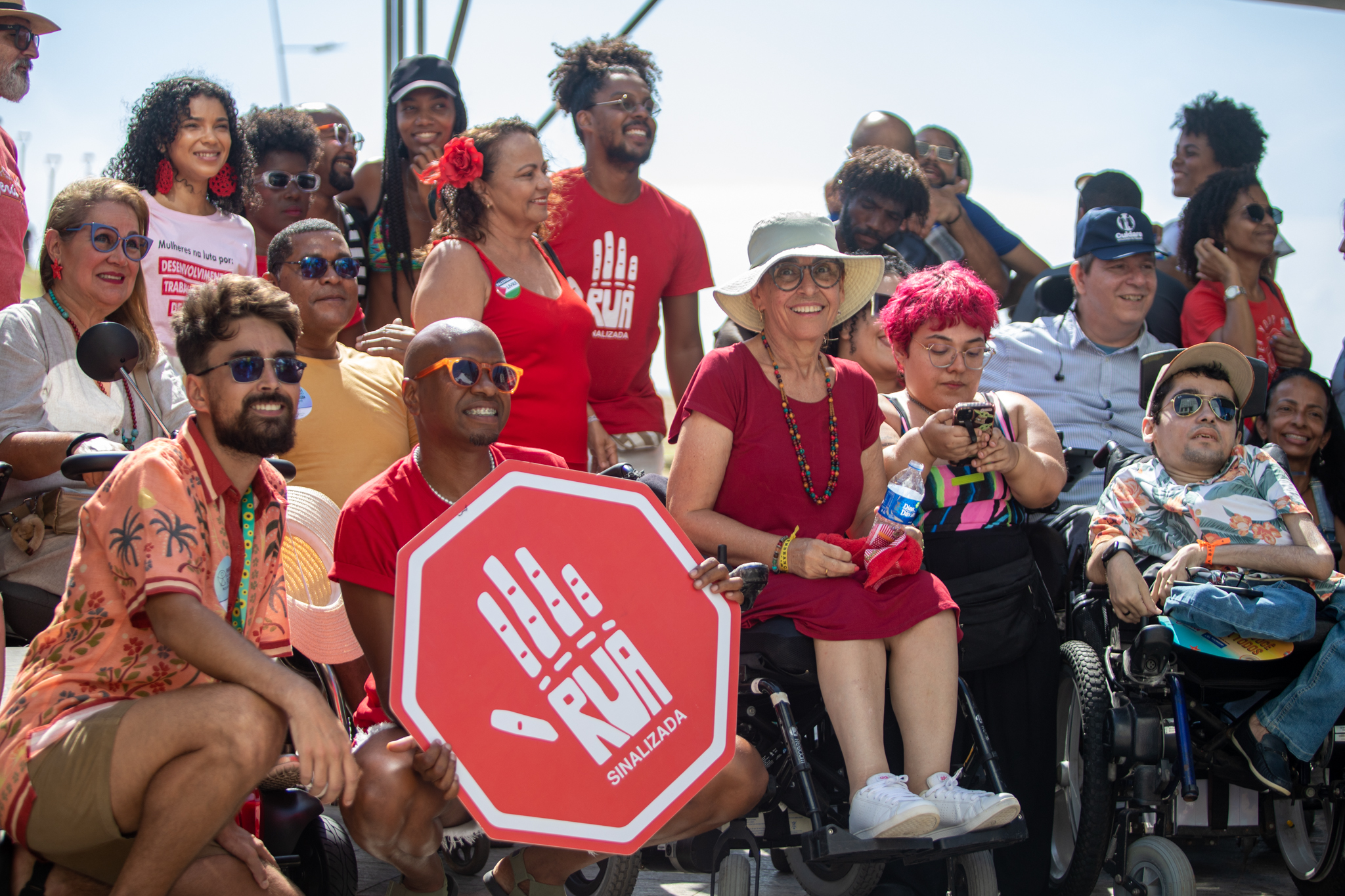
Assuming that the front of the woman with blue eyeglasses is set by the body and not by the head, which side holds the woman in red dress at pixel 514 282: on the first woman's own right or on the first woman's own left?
on the first woman's own left

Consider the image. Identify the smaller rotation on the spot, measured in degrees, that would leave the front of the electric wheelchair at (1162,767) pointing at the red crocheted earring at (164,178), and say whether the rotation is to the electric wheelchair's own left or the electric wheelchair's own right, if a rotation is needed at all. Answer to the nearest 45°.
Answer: approximately 135° to the electric wheelchair's own right

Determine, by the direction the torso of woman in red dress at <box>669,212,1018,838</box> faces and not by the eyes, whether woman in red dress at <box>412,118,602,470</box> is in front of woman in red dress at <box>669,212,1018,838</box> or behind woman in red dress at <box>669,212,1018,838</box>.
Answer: behind

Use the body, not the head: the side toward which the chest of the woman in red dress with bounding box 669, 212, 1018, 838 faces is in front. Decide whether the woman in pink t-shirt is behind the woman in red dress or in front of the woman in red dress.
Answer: behind

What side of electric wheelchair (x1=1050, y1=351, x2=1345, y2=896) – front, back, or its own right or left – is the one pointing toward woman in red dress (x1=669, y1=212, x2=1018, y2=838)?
right

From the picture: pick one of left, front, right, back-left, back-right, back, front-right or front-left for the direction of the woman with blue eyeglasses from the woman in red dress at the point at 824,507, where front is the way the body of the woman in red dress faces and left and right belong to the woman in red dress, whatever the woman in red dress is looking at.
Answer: back-right

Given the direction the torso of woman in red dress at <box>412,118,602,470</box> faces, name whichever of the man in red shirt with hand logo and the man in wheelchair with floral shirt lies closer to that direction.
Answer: the man in wheelchair with floral shirt

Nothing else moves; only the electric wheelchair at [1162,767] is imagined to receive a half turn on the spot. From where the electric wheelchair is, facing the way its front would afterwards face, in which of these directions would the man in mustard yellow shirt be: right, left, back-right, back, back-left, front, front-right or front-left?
front-left

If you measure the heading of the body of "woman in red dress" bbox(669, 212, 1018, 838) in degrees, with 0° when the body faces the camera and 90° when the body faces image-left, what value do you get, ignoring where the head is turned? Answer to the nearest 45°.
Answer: approximately 315°

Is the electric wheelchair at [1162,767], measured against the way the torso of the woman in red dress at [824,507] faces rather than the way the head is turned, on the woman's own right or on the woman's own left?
on the woman's own left

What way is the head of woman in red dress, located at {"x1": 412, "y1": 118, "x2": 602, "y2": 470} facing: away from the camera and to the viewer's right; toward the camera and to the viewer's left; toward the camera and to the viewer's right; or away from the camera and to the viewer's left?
toward the camera and to the viewer's right
